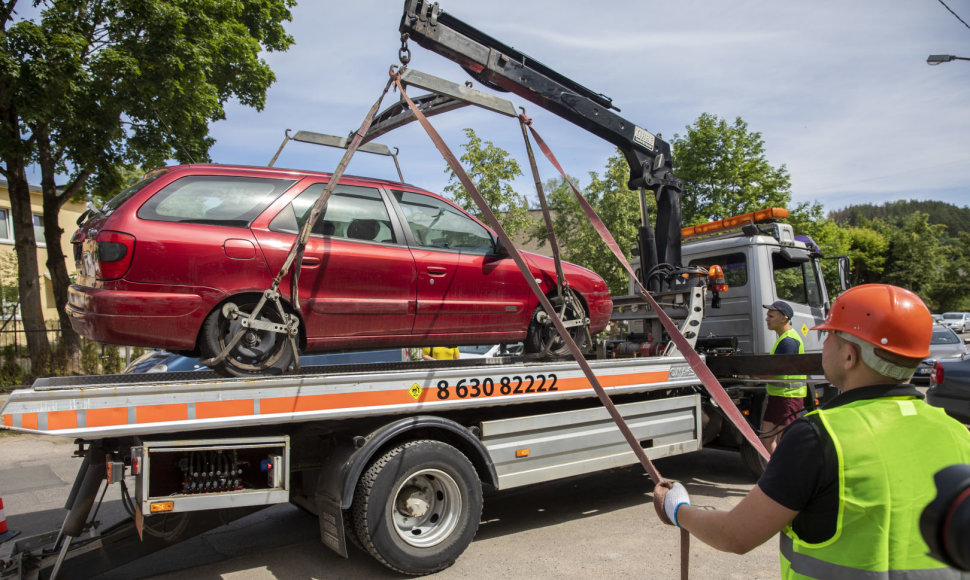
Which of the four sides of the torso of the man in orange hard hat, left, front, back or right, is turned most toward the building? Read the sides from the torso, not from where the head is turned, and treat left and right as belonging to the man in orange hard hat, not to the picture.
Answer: front

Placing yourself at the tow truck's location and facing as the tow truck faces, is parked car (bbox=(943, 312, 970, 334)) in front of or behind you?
in front

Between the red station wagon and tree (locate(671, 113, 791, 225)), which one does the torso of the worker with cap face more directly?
the red station wagon

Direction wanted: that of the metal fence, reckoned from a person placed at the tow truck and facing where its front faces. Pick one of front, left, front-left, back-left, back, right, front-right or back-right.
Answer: left

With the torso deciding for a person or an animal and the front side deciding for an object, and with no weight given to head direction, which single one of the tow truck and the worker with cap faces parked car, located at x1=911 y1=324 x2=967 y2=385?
the tow truck

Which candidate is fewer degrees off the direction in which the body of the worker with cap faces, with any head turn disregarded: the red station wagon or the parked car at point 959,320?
the red station wagon

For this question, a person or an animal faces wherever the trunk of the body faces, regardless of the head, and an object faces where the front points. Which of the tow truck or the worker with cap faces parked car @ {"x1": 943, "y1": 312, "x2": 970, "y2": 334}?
the tow truck

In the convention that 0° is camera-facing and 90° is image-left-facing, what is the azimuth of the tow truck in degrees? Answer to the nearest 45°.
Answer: approximately 225°

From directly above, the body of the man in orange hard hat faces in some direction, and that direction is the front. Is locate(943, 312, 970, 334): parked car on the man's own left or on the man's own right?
on the man's own right

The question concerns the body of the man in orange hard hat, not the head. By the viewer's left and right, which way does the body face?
facing away from the viewer and to the left of the viewer
